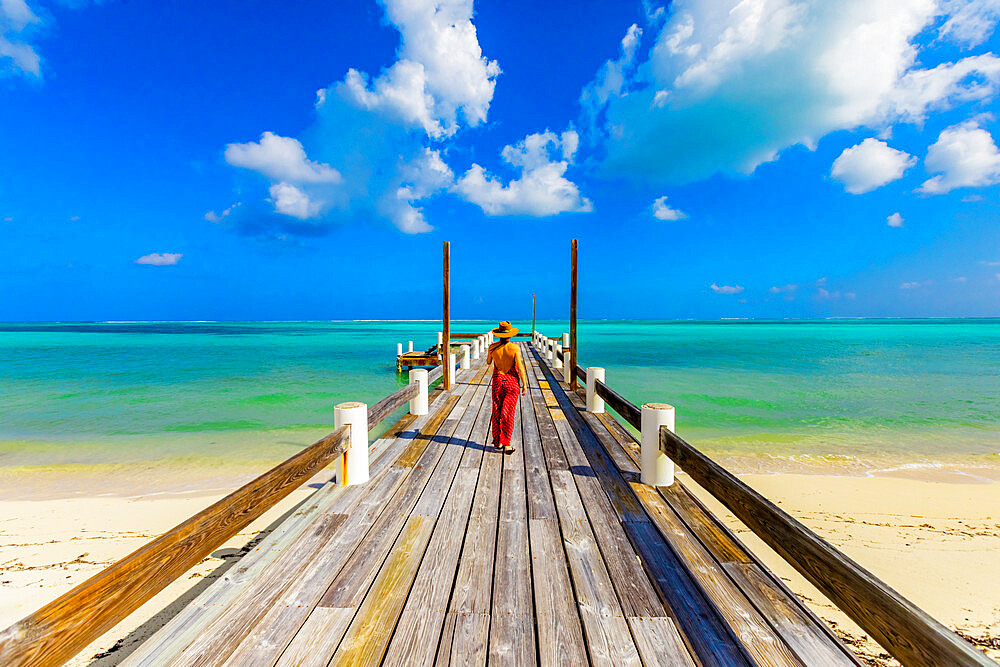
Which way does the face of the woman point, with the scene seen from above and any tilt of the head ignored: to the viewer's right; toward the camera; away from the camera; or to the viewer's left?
away from the camera

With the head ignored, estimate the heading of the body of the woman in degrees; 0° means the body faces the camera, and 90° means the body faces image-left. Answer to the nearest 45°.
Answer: approximately 180°

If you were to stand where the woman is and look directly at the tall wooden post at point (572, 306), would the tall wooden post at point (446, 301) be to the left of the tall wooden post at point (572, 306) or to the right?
left

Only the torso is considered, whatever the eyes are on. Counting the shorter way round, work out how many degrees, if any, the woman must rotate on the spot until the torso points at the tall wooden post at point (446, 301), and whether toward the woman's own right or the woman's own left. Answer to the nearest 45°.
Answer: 0° — they already face it

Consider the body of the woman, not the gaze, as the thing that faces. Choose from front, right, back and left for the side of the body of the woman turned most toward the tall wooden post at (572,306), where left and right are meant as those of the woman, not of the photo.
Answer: front
